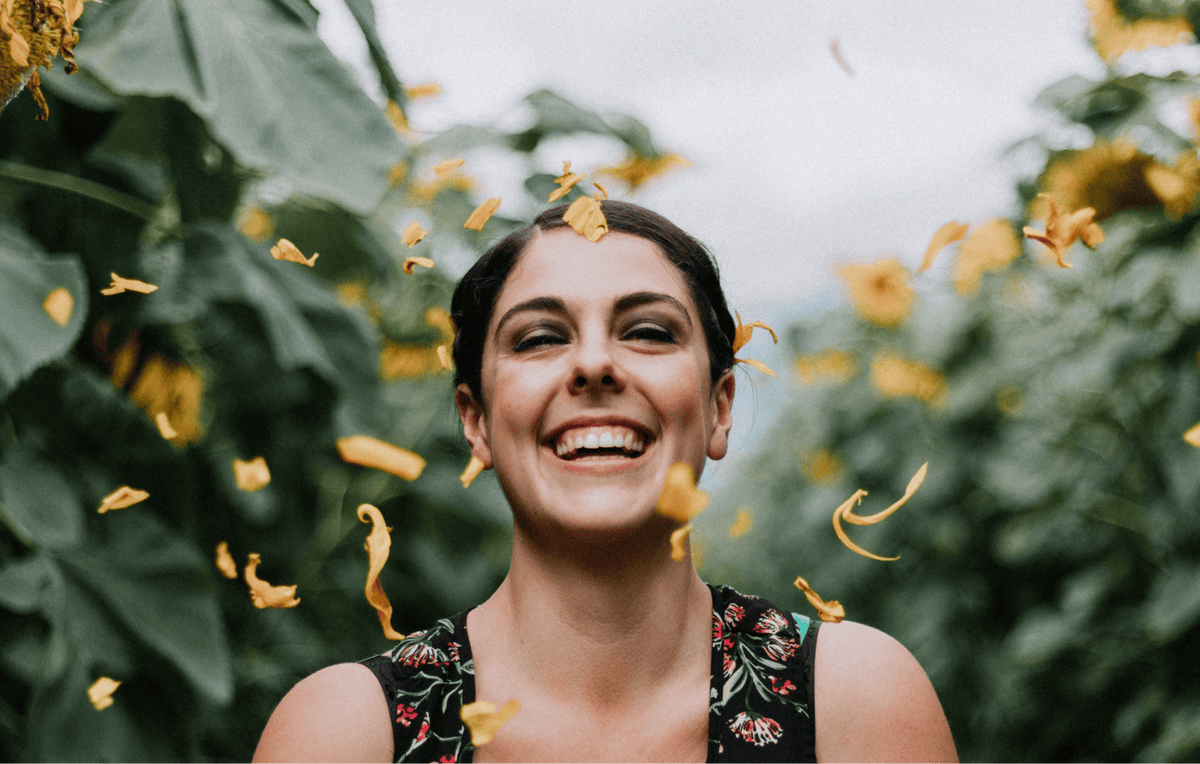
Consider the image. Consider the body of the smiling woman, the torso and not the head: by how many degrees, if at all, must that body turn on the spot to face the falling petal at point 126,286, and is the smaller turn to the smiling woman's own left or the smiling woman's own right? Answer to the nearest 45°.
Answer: approximately 135° to the smiling woman's own right

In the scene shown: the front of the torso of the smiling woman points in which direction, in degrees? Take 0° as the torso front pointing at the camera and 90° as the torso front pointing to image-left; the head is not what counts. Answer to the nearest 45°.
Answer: approximately 0°

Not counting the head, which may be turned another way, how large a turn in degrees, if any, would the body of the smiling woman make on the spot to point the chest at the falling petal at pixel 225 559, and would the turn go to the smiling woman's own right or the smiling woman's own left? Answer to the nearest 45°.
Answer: approximately 135° to the smiling woman's own right

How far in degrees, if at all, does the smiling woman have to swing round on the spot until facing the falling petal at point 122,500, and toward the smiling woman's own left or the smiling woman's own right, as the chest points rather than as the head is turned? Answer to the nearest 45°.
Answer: approximately 135° to the smiling woman's own right

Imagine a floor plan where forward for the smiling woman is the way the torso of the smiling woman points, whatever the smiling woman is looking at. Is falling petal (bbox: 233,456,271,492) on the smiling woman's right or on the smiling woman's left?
on the smiling woman's right

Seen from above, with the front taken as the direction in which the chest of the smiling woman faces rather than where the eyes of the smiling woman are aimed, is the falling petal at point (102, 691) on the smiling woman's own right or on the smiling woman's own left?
on the smiling woman's own right
